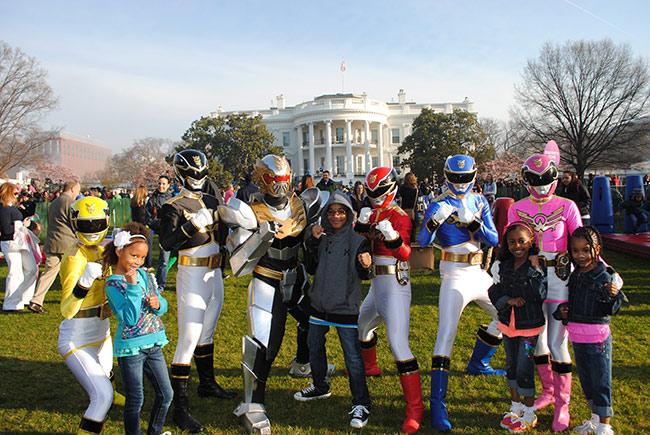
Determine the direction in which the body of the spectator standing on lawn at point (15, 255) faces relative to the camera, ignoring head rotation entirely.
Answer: to the viewer's right

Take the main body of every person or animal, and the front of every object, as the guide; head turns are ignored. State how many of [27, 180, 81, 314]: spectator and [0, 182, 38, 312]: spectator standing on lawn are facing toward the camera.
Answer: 0

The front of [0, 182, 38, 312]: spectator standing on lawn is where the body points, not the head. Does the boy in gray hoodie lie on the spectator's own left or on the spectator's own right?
on the spectator's own right

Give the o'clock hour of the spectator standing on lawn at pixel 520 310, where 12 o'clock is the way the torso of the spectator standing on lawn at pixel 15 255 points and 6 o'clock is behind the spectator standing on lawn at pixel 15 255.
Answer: the spectator standing on lawn at pixel 520 310 is roughly at 2 o'clock from the spectator standing on lawn at pixel 15 255.
